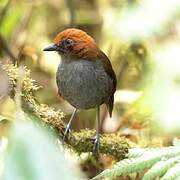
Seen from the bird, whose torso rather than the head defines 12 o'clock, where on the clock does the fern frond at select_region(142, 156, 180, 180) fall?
The fern frond is roughly at 10 o'clock from the bird.

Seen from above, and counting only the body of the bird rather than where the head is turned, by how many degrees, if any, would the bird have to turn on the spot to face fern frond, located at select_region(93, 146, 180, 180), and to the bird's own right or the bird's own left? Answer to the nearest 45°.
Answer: approximately 45° to the bird's own left

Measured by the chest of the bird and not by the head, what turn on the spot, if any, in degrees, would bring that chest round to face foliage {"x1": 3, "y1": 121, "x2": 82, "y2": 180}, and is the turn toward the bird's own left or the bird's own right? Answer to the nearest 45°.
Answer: approximately 45° to the bird's own left

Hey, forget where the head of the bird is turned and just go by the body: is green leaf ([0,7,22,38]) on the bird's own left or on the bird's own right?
on the bird's own right

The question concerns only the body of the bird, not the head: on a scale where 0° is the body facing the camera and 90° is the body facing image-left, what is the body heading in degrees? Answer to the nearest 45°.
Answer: approximately 45°

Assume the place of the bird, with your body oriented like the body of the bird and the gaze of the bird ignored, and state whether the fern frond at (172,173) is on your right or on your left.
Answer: on your left
